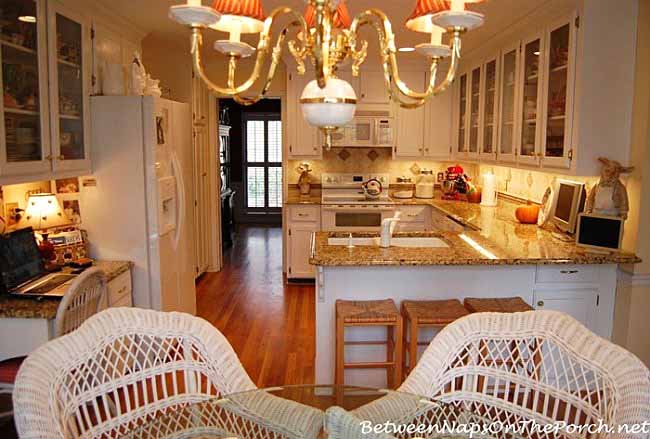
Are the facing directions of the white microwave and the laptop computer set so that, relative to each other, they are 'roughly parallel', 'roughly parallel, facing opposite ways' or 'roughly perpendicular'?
roughly perpendicular

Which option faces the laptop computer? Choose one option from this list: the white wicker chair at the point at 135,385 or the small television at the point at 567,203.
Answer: the small television

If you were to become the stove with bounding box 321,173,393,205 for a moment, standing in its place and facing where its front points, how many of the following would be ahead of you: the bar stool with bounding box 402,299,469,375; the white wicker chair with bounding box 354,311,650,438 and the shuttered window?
2

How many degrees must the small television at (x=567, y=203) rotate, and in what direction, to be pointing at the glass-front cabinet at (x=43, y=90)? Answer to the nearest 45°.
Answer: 0° — it already faces it

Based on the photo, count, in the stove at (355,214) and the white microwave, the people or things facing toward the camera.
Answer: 2

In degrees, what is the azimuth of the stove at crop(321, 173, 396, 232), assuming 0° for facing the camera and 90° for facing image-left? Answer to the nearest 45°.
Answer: approximately 0°

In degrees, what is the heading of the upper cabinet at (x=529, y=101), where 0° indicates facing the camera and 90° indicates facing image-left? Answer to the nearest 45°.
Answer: approximately 45°

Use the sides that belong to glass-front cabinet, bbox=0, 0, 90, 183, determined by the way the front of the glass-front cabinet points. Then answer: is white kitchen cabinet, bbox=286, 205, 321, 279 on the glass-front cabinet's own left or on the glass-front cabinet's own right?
on the glass-front cabinet's own left
